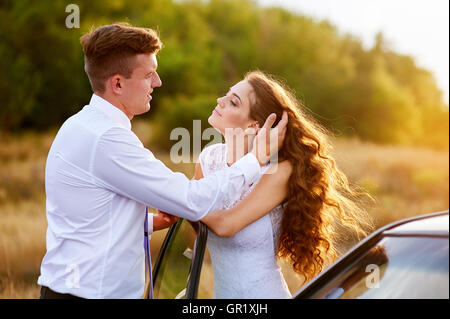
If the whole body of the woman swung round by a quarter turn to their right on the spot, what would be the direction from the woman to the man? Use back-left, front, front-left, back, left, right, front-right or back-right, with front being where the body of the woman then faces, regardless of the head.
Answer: left

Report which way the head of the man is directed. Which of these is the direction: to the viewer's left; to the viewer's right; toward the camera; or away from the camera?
to the viewer's right

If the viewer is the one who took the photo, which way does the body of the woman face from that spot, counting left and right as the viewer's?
facing the viewer and to the left of the viewer
